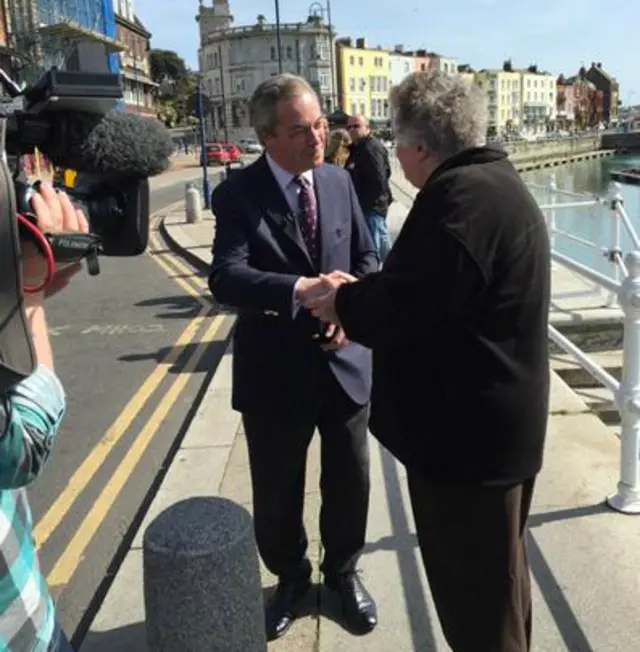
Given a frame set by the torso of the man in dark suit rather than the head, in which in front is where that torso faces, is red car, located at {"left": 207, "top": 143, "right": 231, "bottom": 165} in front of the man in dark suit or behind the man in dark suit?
behind

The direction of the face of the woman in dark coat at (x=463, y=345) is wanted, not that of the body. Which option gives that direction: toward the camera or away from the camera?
away from the camera

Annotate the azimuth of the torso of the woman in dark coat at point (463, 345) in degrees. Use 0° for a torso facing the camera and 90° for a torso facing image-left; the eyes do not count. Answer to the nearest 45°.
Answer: approximately 135°

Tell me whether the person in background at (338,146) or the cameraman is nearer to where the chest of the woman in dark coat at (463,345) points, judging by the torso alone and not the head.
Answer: the person in background

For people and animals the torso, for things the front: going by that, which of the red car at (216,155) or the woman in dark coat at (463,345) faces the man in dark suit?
the woman in dark coat

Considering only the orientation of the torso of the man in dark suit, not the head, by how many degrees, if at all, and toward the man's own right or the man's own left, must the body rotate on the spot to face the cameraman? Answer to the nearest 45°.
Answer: approximately 45° to the man's own right

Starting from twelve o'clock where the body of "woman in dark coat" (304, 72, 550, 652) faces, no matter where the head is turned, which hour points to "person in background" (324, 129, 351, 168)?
The person in background is roughly at 1 o'clock from the woman in dark coat.

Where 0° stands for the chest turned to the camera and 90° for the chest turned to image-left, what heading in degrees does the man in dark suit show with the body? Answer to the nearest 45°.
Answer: approximately 315°

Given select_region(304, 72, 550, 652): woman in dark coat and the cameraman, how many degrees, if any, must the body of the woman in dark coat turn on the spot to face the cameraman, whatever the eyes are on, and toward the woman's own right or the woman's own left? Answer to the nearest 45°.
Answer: approximately 90° to the woman's own left

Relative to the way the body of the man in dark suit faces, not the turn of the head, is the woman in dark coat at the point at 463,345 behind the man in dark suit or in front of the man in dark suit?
in front

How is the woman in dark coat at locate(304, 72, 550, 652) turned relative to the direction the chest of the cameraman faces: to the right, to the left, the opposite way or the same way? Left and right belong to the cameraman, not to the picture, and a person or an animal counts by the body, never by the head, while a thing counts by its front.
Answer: to the left

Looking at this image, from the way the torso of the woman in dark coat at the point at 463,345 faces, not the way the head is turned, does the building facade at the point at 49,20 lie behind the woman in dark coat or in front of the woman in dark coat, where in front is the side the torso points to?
in front
